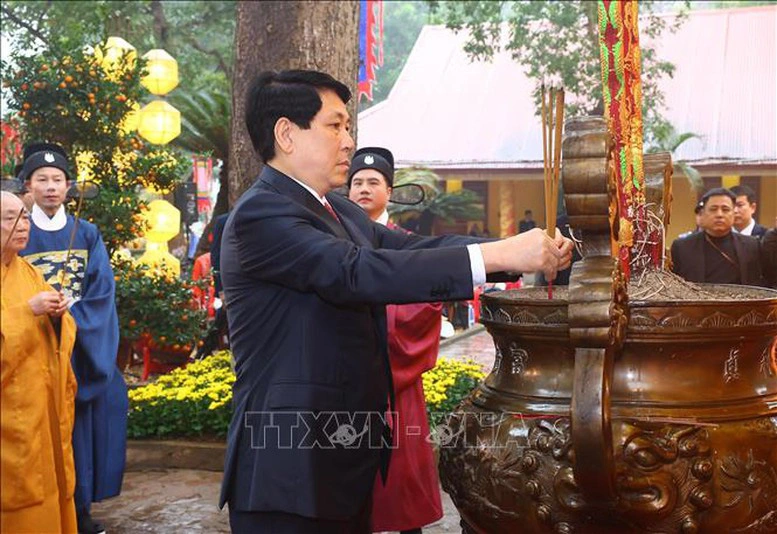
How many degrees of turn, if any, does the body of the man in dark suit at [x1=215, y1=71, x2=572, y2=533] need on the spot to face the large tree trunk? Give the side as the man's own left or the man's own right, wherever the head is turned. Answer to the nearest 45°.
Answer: approximately 90° to the man's own left

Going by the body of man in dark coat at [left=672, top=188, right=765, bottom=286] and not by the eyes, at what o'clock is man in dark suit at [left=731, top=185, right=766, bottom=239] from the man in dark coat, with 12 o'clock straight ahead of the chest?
The man in dark suit is roughly at 6 o'clock from the man in dark coat.

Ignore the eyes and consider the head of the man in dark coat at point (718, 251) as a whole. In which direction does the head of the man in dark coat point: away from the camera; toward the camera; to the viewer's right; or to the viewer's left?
toward the camera

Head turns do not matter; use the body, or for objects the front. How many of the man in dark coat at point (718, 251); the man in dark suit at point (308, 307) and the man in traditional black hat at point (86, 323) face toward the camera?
2

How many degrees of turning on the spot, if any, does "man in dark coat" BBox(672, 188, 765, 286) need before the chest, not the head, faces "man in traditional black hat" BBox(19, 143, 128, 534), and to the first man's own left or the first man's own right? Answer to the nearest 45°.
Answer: approximately 45° to the first man's own right

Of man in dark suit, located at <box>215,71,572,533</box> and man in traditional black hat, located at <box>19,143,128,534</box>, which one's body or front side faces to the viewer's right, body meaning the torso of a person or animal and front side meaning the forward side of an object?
the man in dark suit

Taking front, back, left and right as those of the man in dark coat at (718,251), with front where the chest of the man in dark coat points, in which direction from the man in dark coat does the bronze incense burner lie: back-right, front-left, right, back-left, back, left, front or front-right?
front

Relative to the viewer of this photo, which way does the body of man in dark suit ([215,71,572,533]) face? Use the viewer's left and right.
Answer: facing to the right of the viewer

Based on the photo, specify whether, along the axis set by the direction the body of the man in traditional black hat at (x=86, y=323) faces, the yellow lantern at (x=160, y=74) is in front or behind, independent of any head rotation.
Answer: behind

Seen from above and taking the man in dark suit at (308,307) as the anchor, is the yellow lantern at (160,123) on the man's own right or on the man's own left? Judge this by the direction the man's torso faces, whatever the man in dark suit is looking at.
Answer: on the man's own left

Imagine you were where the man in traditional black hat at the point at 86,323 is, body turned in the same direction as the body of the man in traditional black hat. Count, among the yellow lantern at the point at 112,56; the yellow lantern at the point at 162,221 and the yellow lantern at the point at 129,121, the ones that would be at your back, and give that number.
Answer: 3

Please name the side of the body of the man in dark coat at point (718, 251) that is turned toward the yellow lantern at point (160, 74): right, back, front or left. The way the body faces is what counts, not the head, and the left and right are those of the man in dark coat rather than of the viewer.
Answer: right

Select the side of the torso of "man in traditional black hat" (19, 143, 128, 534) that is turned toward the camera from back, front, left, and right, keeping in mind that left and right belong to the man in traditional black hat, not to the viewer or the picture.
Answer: front

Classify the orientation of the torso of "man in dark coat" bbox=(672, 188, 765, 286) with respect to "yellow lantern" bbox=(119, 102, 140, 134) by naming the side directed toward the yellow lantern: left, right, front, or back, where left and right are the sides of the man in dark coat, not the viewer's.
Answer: right

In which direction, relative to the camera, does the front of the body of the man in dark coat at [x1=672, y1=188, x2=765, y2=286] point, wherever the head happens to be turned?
toward the camera

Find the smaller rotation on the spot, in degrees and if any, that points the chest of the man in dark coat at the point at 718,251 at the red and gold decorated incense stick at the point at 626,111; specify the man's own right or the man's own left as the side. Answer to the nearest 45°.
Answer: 0° — they already face it

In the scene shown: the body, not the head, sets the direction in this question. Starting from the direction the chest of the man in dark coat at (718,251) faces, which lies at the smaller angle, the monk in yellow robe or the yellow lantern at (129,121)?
the monk in yellow robe

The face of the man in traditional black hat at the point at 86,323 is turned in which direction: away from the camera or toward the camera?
toward the camera
